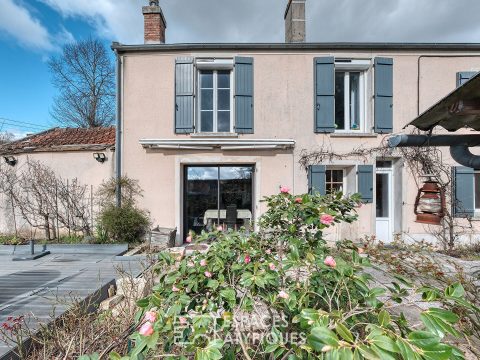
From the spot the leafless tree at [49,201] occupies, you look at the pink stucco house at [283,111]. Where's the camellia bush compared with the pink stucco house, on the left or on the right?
right

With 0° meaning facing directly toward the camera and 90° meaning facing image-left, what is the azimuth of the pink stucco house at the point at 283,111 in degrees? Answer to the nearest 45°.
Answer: approximately 0°

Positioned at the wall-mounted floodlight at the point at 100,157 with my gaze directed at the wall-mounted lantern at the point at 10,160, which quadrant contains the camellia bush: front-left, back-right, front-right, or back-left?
back-left

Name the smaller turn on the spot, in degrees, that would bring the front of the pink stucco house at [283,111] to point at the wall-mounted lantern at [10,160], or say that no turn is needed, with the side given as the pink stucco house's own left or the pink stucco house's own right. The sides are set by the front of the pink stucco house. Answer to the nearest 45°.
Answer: approximately 90° to the pink stucco house's own right

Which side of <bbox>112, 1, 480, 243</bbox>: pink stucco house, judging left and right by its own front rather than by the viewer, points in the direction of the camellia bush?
front

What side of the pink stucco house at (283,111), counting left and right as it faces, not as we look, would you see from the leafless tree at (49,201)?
right

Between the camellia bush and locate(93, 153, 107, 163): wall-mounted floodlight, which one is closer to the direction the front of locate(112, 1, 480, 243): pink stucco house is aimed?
the camellia bush

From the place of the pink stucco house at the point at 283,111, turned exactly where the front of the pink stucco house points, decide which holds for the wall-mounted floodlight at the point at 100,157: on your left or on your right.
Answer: on your right

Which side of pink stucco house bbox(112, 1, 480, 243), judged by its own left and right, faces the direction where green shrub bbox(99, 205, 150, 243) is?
right

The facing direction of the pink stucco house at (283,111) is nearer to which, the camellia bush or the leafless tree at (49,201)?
the camellia bush
